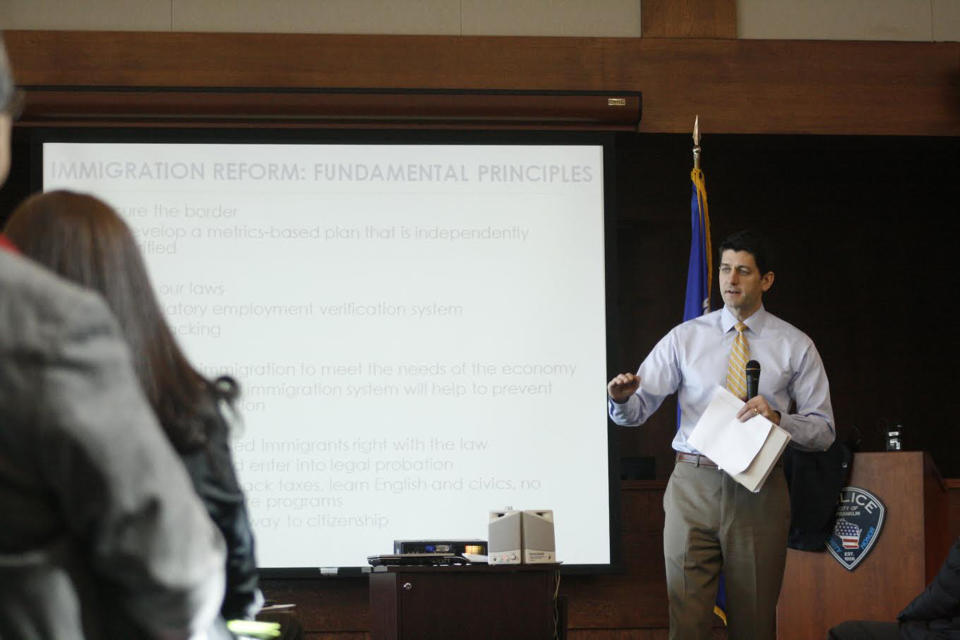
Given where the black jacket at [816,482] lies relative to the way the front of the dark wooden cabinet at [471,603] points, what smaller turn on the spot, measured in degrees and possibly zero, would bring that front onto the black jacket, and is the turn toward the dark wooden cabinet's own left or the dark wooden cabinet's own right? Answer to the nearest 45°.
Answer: approximately 135° to the dark wooden cabinet's own left

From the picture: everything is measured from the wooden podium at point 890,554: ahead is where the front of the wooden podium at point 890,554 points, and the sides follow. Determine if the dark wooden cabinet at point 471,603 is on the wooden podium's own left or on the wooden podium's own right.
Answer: on the wooden podium's own right
